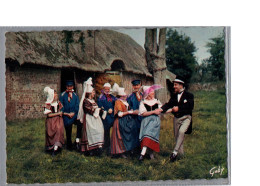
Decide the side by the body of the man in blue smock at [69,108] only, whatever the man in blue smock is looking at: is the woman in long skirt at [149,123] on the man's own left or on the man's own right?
on the man's own left

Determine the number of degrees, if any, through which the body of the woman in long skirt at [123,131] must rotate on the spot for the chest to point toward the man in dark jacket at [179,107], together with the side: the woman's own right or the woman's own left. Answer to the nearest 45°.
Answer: approximately 45° to the woman's own left

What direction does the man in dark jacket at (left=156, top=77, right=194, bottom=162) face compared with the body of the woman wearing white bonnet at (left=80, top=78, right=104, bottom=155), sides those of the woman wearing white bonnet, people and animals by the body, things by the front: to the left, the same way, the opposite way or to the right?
to the right

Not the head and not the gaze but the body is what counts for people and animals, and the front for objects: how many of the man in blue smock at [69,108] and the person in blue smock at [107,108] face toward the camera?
2
